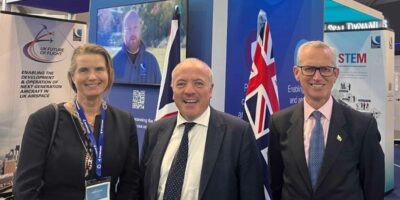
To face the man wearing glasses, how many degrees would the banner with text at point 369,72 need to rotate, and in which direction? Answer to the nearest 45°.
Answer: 0° — it already faces them

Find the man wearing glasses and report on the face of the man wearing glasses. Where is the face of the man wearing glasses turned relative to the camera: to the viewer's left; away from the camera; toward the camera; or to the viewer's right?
toward the camera

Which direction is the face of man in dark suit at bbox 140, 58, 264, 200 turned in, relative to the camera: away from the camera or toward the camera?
toward the camera

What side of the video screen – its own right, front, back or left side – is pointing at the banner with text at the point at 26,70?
right

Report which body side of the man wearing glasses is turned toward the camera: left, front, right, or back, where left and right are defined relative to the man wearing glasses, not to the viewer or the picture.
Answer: front

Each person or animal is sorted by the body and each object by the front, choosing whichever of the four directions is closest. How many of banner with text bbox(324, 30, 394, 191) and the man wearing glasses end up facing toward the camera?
2

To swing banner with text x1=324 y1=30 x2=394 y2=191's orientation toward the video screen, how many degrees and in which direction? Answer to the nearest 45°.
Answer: approximately 45° to its right

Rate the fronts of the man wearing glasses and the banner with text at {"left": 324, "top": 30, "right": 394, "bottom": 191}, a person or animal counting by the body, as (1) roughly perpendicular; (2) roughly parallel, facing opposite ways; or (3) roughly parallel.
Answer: roughly parallel

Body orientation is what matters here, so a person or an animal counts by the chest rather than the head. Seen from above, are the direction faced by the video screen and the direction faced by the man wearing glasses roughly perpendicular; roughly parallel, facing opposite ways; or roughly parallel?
roughly parallel

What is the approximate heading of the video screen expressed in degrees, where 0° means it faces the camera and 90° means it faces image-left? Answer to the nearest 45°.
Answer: approximately 45°

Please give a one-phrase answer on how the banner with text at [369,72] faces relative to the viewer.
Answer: facing the viewer

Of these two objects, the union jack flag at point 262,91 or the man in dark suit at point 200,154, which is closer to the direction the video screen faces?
the man in dark suit

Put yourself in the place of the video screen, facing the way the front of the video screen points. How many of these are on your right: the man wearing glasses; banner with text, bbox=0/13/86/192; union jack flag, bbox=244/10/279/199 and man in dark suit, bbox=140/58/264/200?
1

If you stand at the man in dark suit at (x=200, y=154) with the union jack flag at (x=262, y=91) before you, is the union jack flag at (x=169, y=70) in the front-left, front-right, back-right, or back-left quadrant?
front-left
